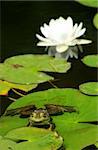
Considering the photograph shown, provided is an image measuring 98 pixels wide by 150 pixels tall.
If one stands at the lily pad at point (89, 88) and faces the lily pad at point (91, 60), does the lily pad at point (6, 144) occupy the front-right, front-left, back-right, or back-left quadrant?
back-left

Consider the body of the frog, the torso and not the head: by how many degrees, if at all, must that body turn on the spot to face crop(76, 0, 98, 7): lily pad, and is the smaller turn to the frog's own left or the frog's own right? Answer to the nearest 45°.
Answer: approximately 180°

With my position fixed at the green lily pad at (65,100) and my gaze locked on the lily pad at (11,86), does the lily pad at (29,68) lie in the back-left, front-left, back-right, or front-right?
front-right

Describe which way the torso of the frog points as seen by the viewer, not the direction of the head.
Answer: toward the camera

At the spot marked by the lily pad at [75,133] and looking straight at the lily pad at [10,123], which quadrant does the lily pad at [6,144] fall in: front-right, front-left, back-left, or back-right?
front-left
